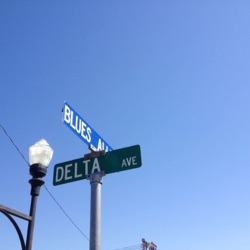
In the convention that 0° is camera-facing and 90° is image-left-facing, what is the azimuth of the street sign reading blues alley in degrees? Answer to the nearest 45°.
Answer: approximately 315°
